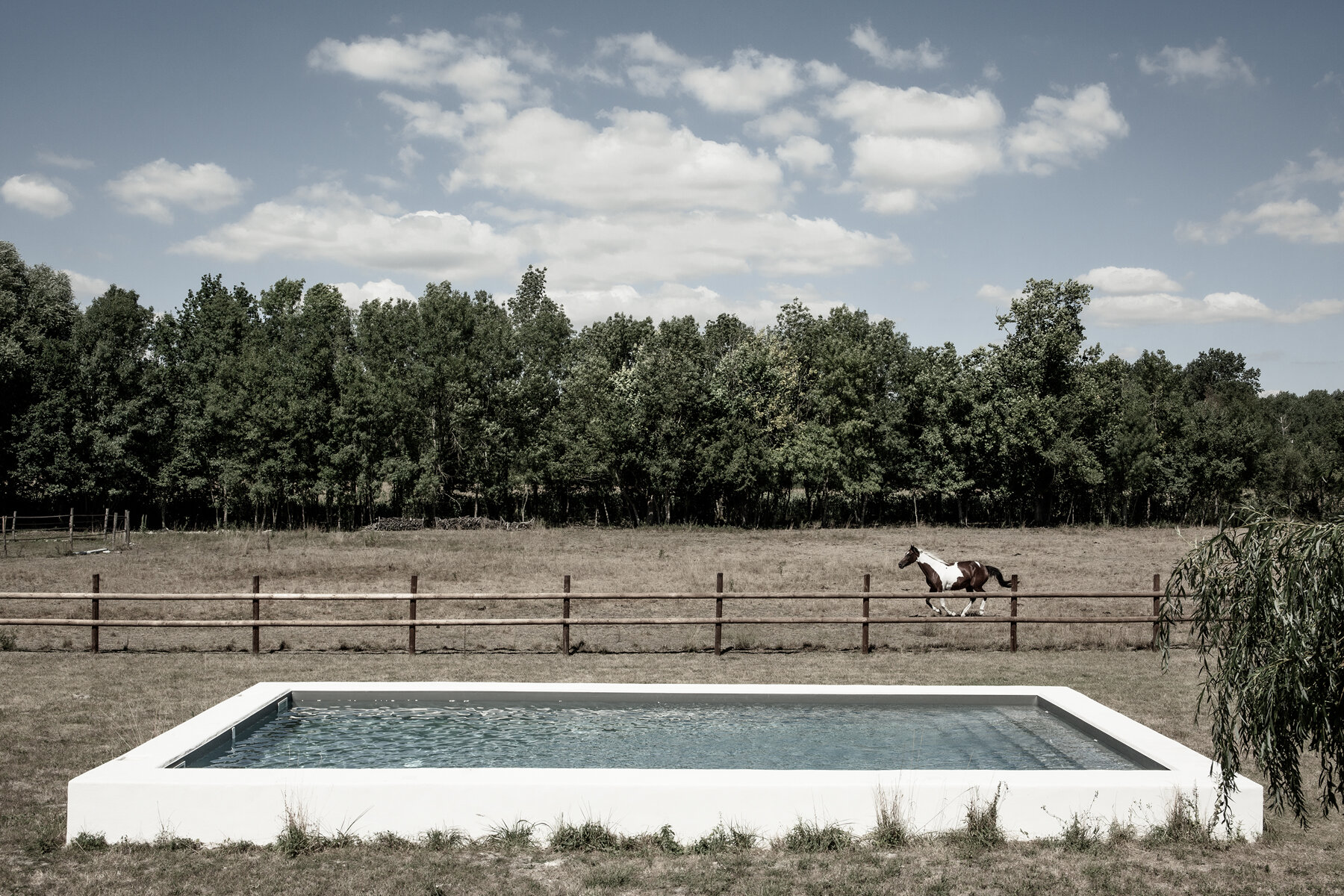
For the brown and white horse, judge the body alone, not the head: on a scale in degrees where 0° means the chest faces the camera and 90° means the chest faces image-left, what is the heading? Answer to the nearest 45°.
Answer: approximately 90°

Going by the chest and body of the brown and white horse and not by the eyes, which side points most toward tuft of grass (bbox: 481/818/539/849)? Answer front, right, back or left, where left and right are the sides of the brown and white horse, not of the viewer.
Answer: left

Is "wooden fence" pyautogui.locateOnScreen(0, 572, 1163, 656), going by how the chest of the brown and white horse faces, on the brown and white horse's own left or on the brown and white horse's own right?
on the brown and white horse's own left

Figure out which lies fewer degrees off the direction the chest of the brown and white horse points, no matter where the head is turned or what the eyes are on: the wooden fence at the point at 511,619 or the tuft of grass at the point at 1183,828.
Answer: the wooden fence

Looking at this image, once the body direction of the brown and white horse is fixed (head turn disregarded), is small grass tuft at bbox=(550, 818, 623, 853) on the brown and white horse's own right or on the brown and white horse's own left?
on the brown and white horse's own left

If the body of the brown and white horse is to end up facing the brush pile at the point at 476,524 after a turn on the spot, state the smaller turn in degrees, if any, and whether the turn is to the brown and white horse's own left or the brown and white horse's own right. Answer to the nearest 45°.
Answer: approximately 45° to the brown and white horse's own right

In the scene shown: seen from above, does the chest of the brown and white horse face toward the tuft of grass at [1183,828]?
no

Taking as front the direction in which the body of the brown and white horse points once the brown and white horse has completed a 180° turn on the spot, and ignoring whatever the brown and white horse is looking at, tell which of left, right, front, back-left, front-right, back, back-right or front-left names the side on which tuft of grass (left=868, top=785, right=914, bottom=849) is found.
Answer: right

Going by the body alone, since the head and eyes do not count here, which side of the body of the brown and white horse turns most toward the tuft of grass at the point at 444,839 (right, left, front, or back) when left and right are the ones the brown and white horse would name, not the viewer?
left

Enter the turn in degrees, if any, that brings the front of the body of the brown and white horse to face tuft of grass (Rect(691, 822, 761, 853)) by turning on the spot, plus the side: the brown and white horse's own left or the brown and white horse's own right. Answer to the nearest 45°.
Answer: approximately 90° to the brown and white horse's own left

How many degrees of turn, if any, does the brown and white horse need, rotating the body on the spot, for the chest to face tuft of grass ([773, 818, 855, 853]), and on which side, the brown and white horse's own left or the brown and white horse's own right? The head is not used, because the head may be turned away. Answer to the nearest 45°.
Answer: approximately 90° to the brown and white horse's own left
